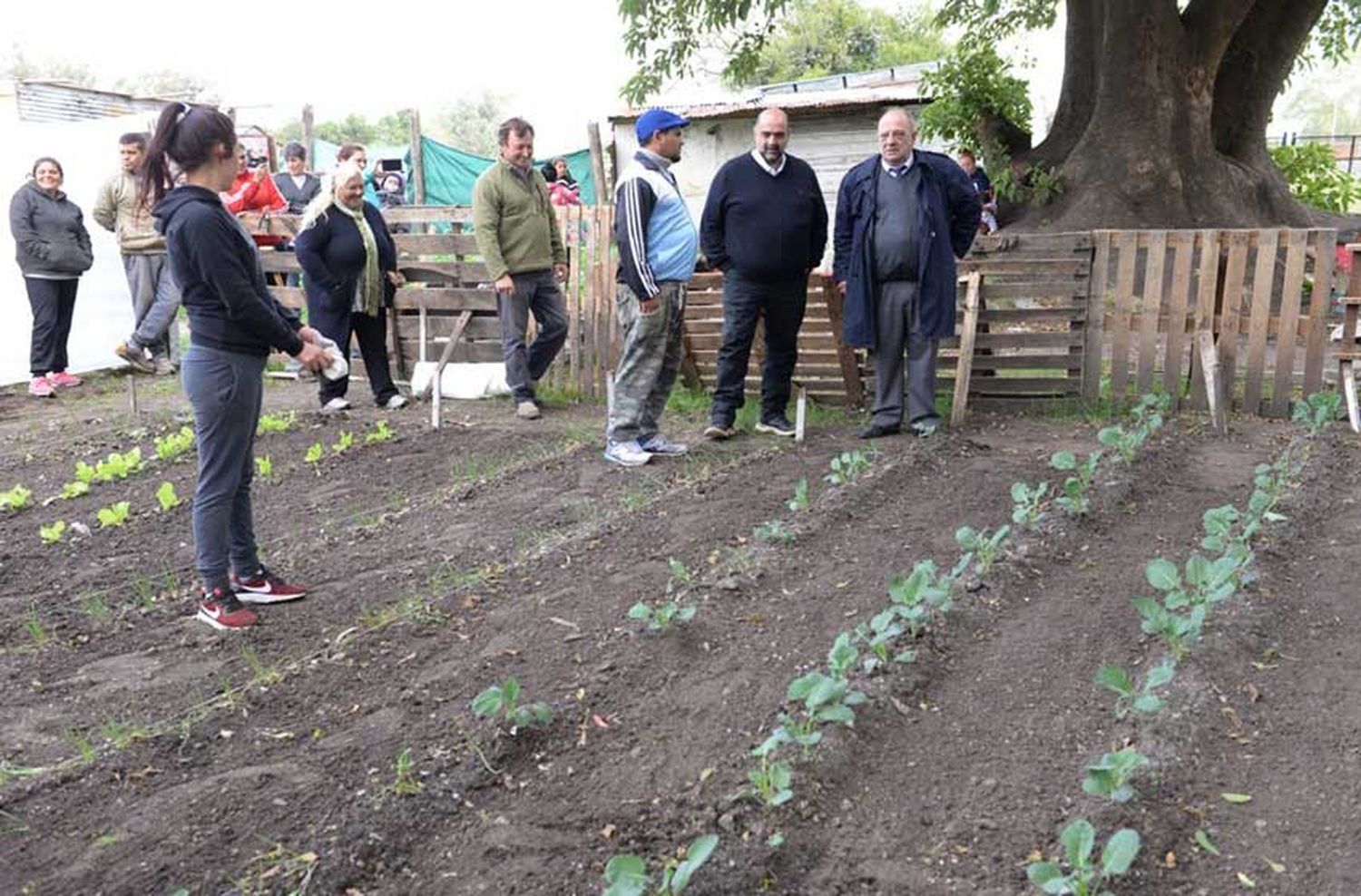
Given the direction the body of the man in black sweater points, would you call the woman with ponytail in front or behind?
in front

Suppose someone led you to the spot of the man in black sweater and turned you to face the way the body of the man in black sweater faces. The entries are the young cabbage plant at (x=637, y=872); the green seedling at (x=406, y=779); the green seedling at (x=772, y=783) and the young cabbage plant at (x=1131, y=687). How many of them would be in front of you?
4

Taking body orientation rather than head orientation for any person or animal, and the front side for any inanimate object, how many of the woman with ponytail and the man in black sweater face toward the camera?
1

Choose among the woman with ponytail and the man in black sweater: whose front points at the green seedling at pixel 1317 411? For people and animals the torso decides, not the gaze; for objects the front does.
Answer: the woman with ponytail

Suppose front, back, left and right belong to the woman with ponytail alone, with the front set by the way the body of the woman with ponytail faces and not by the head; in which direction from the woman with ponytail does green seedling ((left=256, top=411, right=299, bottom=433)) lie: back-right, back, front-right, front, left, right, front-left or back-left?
left

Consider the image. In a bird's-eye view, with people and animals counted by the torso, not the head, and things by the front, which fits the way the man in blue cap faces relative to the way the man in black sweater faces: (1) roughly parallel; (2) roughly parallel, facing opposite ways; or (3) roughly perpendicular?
roughly perpendicular

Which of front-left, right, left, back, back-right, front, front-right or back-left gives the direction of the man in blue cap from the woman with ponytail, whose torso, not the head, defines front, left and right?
front-left

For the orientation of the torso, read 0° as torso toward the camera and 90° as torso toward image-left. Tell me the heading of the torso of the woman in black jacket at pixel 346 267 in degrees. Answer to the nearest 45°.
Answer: approximately 315°

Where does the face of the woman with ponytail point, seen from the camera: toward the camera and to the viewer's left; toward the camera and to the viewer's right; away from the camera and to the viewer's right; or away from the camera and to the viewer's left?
away from the camera and to the viewer's right
